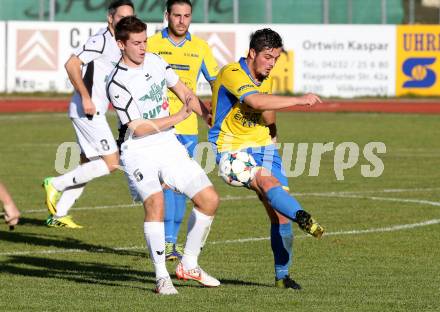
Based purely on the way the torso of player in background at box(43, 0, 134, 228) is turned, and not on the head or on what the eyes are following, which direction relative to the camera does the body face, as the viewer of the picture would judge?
to the viewer's right

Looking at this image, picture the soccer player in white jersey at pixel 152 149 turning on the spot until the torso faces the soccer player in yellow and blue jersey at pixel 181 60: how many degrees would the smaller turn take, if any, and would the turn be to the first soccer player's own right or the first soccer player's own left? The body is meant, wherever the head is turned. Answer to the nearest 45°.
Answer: approximately 135° to the first soccer player's own left

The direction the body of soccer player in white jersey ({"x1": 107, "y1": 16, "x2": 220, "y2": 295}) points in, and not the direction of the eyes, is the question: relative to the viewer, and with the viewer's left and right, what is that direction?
facing the viewer and to the right of the viewer

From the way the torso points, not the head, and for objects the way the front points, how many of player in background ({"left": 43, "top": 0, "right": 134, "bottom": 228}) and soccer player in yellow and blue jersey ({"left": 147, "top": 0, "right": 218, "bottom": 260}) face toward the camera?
1

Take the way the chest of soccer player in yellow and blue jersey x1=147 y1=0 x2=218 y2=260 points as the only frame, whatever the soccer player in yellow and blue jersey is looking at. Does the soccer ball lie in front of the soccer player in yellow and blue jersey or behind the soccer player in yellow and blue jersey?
in front

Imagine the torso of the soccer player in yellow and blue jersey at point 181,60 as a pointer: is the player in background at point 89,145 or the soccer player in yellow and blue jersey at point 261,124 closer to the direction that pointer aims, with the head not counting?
the soccer player in yellow and blue jersey

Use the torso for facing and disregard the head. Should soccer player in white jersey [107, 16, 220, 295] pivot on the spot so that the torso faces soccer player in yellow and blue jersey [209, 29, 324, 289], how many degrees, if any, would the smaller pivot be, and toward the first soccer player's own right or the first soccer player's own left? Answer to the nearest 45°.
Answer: approximately 45° to the first soccer player's own left

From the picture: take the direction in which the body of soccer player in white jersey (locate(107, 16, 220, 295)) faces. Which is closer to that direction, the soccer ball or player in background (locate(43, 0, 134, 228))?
the soccer ball
